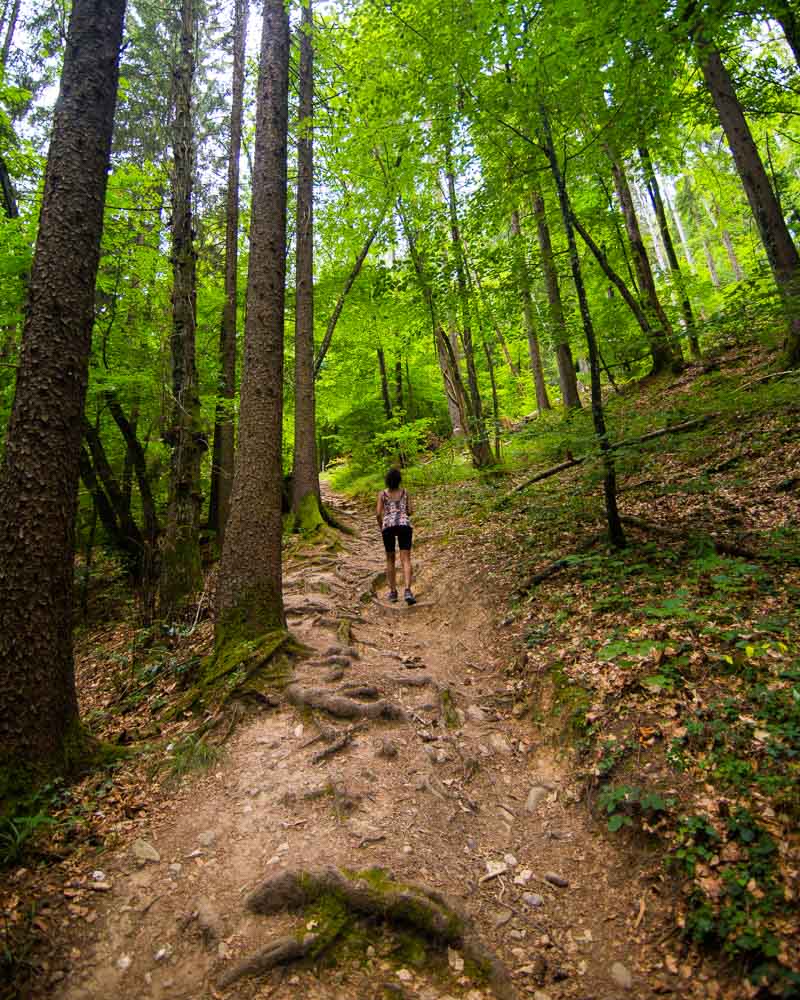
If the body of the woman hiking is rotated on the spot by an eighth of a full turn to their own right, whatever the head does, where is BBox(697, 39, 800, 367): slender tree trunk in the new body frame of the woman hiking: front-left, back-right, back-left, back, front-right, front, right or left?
front-right

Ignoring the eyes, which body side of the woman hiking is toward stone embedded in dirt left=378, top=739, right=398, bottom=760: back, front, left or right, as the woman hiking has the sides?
back

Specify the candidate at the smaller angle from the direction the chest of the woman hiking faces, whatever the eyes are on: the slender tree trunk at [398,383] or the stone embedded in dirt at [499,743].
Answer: the slender tree trunk

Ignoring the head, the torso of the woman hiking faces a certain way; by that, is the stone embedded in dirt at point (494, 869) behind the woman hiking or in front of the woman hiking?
behind

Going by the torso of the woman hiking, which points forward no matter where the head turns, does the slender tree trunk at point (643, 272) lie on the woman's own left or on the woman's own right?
on the woman's own right

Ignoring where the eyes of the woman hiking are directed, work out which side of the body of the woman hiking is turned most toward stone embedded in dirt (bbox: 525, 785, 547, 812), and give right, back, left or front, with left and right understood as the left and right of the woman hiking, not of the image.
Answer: back

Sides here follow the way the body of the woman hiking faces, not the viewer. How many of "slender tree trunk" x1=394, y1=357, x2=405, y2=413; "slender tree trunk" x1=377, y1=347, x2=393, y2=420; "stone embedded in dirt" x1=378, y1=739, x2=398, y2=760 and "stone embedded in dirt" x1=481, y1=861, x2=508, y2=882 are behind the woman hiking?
2

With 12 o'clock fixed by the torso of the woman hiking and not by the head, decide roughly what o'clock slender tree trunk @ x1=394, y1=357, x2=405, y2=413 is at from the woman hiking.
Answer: The slender tree trunk is roughly at 12 o'clock from the woman hiking.

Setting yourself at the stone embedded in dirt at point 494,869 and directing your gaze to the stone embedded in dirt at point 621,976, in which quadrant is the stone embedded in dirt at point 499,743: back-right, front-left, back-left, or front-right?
back-left

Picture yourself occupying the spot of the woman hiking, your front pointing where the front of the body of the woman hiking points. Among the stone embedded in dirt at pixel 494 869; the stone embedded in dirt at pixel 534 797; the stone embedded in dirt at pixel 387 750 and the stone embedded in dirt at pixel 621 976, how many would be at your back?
4

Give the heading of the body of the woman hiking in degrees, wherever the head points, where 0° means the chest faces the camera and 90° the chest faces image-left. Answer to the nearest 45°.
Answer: approximately 180°

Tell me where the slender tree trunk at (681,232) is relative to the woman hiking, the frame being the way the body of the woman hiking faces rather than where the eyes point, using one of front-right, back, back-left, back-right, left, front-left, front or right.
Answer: front-right

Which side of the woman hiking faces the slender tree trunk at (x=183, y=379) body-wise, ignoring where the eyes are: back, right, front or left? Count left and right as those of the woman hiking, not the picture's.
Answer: left

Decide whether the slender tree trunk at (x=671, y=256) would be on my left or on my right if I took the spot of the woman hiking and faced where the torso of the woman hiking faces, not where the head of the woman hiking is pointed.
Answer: on my right
